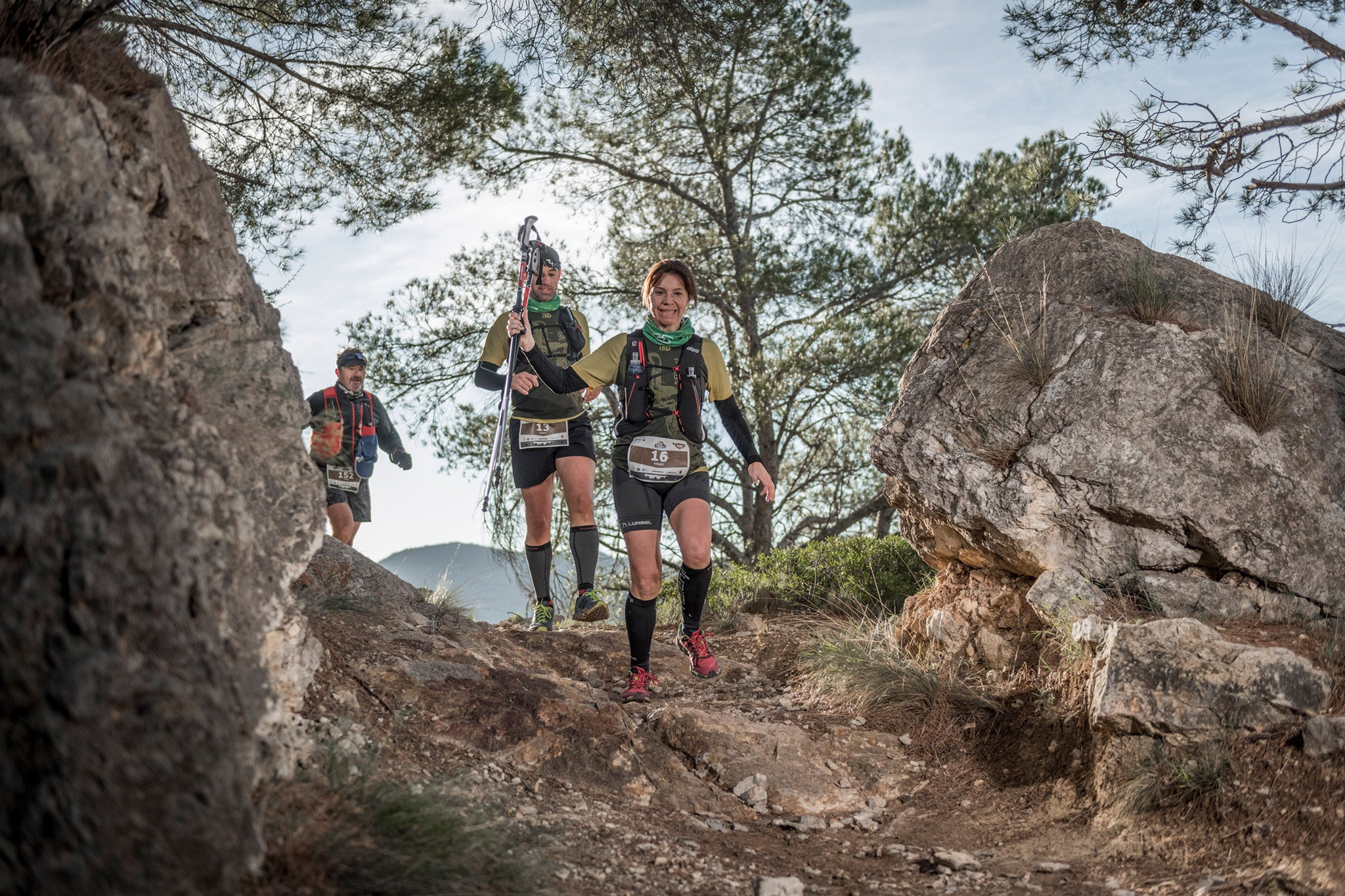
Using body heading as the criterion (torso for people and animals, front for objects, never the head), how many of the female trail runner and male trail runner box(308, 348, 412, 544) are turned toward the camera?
2

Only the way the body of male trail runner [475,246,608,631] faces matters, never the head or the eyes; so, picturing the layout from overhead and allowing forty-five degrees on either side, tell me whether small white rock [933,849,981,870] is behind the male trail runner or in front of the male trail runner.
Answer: in front

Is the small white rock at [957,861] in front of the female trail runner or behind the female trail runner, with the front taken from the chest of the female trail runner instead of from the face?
in front

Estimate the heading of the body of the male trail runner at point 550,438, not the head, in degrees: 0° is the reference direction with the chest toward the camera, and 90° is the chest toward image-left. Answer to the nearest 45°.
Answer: approximately 0°

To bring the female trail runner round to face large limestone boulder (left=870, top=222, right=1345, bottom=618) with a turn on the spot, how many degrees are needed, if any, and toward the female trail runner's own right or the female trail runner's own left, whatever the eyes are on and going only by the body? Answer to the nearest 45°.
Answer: approximately 90° to the female trail runner's own left

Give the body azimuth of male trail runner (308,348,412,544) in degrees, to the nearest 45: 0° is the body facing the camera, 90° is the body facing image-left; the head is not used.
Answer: approximately 0°

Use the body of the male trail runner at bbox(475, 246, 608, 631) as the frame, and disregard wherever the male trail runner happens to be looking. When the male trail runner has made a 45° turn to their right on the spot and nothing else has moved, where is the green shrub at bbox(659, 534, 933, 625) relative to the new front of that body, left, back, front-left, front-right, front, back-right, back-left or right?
back

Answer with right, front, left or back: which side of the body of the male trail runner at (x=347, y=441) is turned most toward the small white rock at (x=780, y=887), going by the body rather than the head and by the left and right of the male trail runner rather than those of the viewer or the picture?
front

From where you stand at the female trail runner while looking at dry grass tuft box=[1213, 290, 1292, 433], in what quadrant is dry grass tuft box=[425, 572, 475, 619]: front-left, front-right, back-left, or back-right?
back-left
